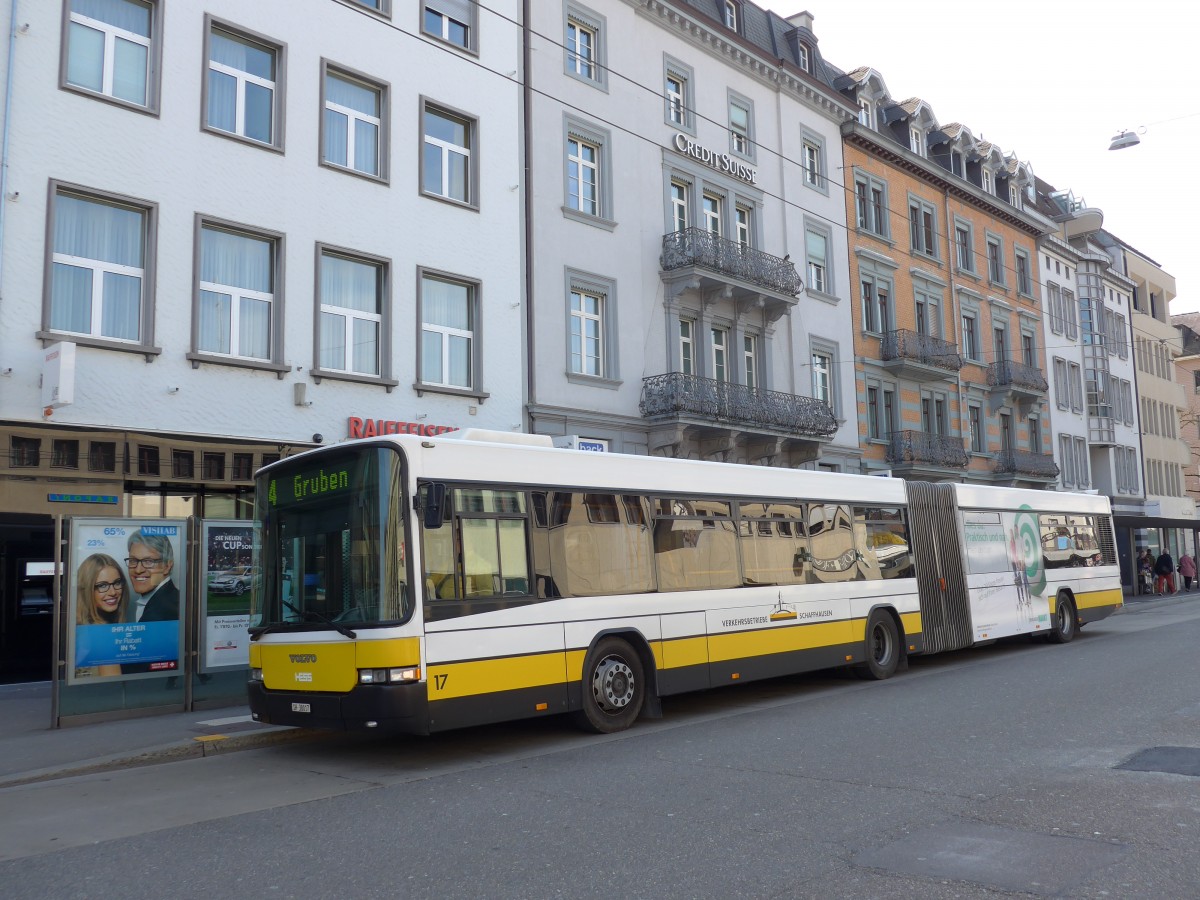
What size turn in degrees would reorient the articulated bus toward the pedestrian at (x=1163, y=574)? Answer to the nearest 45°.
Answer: approximately 180°

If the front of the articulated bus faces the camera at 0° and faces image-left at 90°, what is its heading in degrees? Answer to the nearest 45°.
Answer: approximately 45°

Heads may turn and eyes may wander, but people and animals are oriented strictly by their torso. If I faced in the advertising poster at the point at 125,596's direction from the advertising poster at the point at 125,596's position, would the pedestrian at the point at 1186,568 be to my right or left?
on my left

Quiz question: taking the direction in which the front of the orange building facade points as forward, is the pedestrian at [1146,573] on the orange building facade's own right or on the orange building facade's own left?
on the orange building facade's own left

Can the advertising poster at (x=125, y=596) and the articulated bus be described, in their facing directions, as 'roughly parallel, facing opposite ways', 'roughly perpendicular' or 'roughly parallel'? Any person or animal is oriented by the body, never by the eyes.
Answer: roughly perpendicular

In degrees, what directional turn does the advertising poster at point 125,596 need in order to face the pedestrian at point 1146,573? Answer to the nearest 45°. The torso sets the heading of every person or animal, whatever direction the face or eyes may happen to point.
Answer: approximately 135° to its left

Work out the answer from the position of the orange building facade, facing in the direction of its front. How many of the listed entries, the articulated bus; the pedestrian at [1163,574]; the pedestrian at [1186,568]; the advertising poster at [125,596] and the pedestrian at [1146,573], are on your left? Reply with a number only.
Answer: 3

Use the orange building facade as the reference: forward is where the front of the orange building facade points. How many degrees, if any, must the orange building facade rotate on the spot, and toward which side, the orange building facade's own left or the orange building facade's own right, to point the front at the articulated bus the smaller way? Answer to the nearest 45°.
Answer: approximately 45° to the orange building facade's own right

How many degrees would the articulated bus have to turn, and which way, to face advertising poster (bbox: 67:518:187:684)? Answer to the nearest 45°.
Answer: approximately 45° to its right

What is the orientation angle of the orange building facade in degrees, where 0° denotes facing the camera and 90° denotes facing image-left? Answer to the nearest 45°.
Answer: approximately 315°

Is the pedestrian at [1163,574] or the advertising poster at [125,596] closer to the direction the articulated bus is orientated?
the advertising poster
